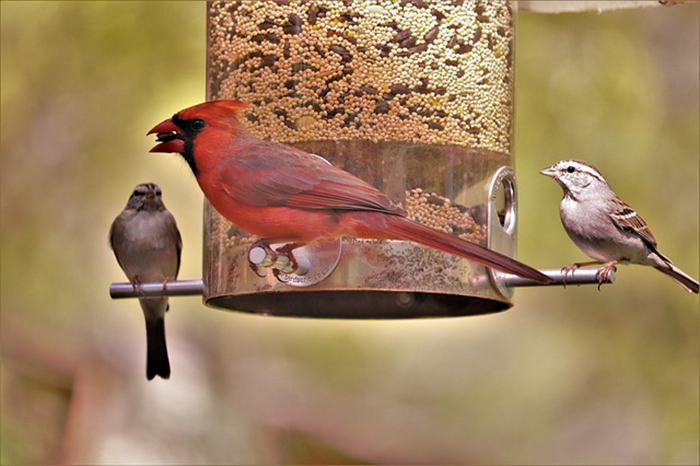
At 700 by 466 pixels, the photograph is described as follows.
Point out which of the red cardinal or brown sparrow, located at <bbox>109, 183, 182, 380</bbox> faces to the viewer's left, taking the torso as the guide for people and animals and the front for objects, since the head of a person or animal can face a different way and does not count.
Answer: the red cardinal

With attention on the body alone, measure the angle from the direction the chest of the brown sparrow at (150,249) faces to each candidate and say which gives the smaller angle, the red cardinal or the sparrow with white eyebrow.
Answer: the red cardinal

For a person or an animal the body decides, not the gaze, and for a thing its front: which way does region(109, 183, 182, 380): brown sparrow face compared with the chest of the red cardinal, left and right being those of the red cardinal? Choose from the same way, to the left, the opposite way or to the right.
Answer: to the left

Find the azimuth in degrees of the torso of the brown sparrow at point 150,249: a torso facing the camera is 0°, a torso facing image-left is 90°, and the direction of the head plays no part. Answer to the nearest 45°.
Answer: approximately 0°

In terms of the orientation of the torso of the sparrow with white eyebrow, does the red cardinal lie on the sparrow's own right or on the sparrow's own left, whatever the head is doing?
on the sparrow's own left

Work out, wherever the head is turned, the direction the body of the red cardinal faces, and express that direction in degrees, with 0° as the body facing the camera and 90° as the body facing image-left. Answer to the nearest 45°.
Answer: approximately 90°

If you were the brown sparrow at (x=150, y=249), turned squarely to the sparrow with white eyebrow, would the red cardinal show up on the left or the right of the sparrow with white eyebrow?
right

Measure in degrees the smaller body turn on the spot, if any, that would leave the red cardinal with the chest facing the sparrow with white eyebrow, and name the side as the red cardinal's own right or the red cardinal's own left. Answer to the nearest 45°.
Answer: approximately 135° to the red cardinal's own right

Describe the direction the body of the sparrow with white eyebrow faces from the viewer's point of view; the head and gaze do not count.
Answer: to the viewer's left

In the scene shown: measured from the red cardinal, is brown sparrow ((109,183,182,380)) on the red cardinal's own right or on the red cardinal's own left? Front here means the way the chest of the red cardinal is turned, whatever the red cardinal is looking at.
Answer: on the red cardinal's own right
